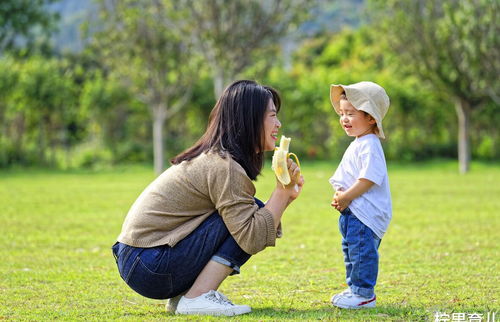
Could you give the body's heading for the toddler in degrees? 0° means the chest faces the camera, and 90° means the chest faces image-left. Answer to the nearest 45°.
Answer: approximately 90°

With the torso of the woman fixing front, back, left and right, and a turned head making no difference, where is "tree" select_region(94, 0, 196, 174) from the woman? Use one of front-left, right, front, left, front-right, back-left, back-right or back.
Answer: left

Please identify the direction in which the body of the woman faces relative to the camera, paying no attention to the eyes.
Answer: to the viewer's right

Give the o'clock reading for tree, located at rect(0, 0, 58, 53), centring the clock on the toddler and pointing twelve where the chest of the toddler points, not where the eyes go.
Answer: The tree is roughly at 2 o'clock from the toddler.

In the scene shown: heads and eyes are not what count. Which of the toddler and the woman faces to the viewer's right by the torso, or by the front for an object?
the woman

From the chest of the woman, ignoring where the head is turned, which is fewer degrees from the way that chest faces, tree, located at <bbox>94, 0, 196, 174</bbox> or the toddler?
the toddler

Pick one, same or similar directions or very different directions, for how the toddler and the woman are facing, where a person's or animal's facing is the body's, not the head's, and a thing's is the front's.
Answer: very different directions

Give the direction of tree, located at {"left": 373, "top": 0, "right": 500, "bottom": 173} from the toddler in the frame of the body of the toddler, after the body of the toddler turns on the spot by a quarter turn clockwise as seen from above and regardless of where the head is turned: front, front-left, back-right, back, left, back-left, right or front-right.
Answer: front

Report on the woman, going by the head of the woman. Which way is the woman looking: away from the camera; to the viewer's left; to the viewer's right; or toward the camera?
to the viewer's right

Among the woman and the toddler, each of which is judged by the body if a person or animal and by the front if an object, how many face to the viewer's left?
1

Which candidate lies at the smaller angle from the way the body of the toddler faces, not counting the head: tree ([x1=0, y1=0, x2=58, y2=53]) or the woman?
the woman
